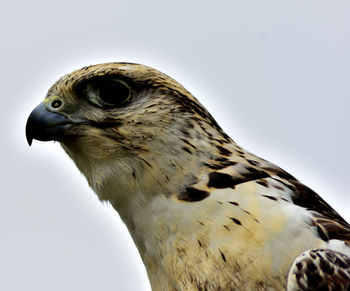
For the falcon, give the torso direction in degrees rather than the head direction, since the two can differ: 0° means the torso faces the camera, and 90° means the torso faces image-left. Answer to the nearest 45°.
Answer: approximately 90°
